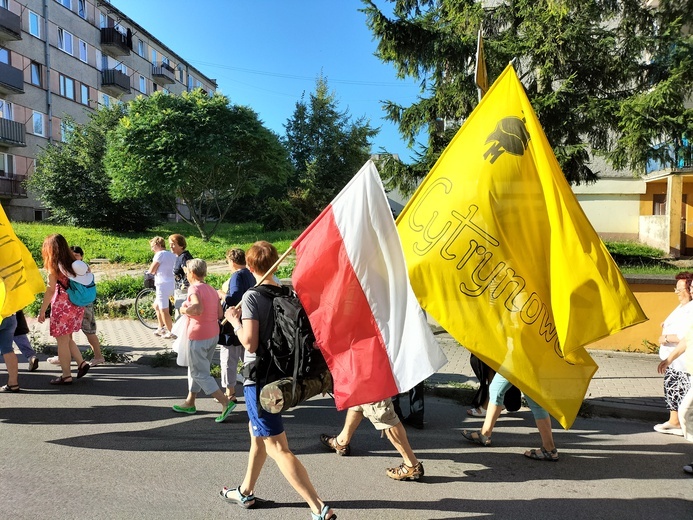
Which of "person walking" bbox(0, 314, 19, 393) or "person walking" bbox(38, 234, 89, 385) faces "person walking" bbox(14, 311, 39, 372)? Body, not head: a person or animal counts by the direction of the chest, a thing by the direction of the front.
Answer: "person walking" bbox(38, 234, 89, 385)

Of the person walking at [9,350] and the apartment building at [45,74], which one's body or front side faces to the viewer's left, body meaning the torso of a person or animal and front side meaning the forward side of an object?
the person walking

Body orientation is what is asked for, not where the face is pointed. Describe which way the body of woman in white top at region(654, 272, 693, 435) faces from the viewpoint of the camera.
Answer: to the viewer's left

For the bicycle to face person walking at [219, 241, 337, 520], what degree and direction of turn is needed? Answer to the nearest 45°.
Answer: approximately 90° to its left

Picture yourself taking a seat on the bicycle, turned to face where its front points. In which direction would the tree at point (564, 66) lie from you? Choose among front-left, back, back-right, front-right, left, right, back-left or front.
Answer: back

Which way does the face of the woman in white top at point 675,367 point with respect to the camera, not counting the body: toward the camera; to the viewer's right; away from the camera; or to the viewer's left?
to the viewer's left

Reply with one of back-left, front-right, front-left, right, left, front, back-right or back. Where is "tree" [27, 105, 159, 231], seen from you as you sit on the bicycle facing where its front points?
right

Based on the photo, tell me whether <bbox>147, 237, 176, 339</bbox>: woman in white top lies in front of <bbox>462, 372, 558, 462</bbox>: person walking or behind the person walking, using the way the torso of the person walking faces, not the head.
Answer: in front

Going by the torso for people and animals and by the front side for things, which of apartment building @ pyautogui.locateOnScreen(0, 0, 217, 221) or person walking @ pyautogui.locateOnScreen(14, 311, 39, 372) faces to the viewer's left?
the person walking

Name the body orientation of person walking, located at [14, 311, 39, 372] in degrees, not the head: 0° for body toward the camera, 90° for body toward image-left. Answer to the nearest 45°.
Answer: approximately 90°
